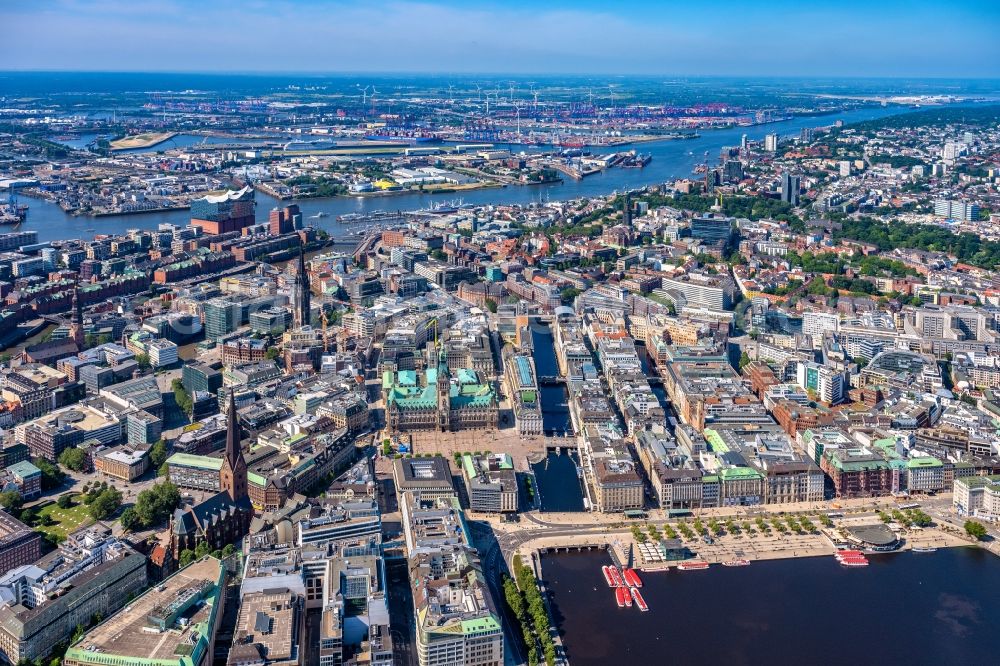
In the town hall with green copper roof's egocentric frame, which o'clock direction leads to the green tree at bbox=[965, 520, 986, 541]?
The green tree is roughly at 10 o'clock from the town hall with green copper roof.

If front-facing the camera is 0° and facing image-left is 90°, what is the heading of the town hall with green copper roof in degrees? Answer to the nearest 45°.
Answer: approximately 0°

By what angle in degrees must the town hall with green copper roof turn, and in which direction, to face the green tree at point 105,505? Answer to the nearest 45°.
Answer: approximately 45° to its right

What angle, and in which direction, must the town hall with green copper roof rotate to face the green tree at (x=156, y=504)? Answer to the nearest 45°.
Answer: approximately 45° to its right

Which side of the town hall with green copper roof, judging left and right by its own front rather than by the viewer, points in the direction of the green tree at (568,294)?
back

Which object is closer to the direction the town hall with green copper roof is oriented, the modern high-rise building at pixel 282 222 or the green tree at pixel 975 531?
the green tree

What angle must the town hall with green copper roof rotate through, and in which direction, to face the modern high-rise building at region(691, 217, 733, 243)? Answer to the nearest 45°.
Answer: approximately 135° to its left

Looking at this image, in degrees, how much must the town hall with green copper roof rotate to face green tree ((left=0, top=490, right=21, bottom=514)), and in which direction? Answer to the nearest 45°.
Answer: approximately 45° to its right

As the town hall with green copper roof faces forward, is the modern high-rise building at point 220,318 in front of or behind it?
behind

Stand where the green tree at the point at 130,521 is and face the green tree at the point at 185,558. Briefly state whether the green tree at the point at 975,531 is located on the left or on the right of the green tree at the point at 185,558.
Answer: left

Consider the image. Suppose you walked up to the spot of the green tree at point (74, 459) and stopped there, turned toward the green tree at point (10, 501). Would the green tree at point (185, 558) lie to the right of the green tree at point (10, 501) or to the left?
left

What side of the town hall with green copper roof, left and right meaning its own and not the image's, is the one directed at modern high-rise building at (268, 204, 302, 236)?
back
